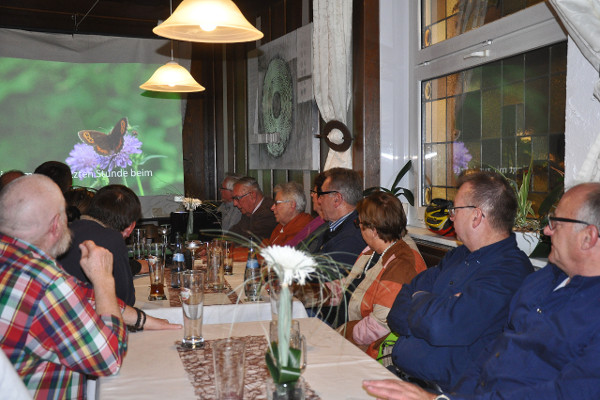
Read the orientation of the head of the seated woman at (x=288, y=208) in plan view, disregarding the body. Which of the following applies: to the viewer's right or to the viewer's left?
to the viewer's left

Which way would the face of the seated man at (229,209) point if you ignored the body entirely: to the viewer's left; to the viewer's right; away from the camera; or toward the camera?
to the viewer's left

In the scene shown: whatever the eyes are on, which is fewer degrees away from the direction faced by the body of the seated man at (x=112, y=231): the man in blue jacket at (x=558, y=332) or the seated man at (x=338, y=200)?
the seated man

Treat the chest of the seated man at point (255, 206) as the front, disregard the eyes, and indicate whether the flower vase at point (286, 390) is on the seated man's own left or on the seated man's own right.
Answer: on the seated man's own left

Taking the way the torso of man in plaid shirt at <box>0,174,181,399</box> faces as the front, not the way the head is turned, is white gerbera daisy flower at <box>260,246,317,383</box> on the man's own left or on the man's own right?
on the man's own right

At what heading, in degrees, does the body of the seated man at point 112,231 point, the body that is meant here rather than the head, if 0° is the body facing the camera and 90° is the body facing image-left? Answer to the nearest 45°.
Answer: approximately 225°

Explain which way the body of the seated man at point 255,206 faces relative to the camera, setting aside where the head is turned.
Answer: to the viewer's left

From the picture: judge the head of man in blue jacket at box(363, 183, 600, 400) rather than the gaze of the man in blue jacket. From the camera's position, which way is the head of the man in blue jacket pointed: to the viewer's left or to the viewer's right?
to the viewer's left

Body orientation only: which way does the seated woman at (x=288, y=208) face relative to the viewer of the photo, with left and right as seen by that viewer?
facing to the left of the viewer

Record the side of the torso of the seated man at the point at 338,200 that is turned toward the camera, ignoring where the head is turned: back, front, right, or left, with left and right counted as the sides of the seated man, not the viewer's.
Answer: left
